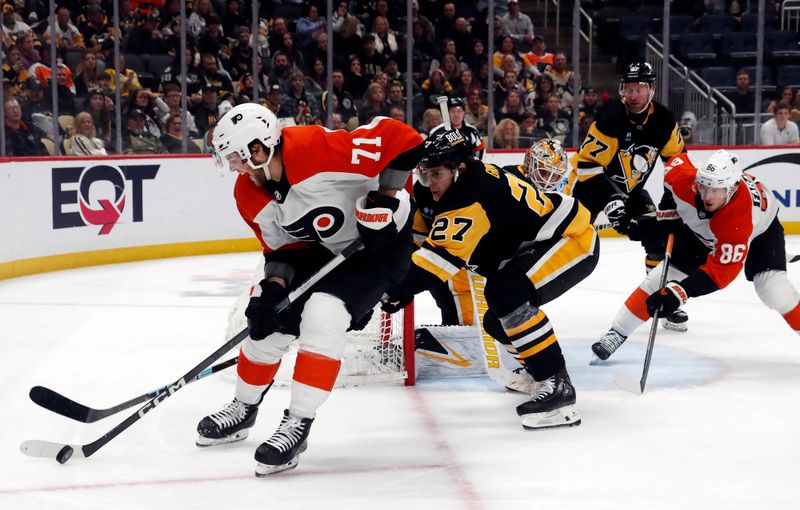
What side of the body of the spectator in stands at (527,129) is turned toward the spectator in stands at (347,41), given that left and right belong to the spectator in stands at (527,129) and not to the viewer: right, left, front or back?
right

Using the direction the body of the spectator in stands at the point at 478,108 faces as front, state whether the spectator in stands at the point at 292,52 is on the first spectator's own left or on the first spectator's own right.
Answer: on the first spectator's own right

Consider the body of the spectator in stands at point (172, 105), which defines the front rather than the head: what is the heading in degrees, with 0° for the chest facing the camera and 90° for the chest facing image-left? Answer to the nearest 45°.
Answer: approximately 0°

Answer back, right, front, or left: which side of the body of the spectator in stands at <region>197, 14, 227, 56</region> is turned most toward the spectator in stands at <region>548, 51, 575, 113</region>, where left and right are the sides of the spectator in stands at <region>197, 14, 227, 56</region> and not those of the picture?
left

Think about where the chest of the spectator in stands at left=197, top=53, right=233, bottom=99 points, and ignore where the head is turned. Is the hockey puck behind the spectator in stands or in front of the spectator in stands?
in front

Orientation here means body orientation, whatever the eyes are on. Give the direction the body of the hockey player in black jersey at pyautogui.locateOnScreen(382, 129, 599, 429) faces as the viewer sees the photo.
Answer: to the viewer's left

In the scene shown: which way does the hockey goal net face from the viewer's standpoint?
to the viewer's right

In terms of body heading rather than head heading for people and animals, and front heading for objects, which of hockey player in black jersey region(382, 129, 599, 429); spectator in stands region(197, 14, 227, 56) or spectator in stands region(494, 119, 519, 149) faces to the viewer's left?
the hockey player in black jersey
